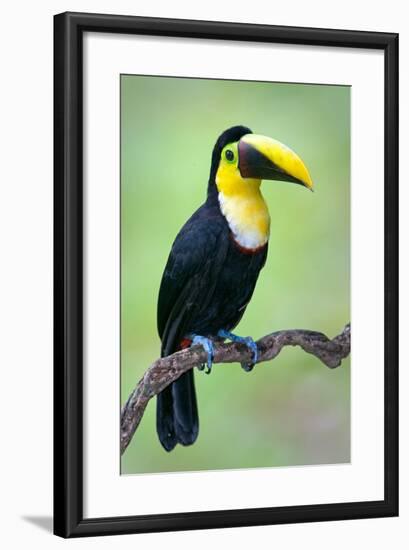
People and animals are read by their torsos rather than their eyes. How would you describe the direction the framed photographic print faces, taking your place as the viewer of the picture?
facing the viewer and to the right of the viewer
